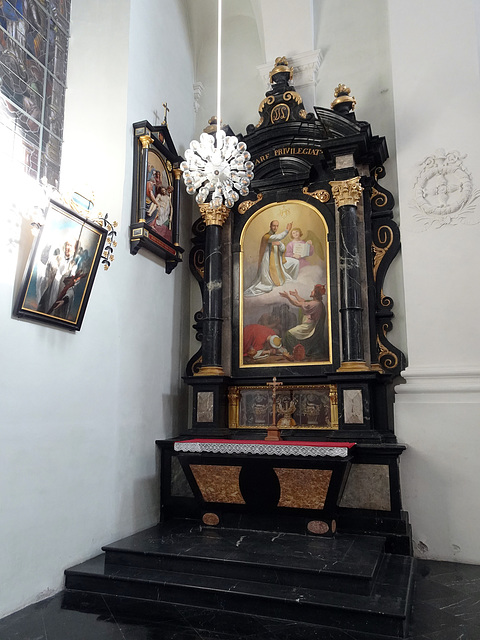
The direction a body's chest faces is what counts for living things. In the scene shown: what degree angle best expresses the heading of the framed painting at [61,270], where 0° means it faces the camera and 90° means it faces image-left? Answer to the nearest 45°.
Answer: approximately 315°

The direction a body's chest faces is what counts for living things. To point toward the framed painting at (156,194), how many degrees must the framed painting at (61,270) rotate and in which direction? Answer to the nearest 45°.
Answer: approximately 90° to its left

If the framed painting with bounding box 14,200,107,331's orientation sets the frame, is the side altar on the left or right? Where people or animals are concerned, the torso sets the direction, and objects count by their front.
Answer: on its left
